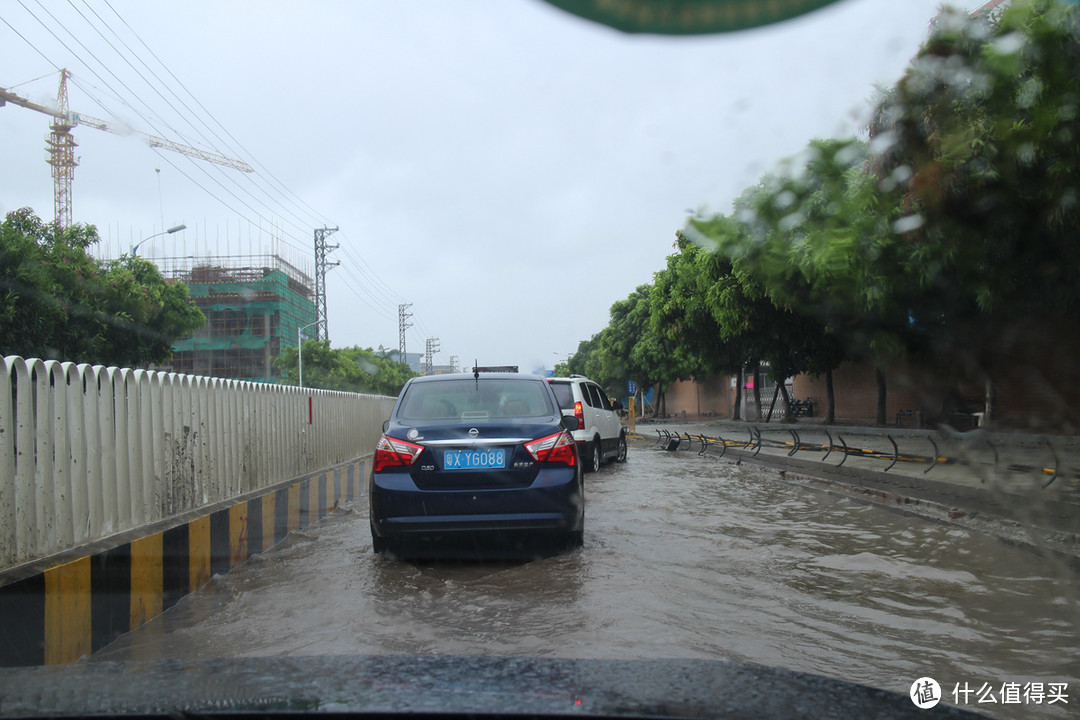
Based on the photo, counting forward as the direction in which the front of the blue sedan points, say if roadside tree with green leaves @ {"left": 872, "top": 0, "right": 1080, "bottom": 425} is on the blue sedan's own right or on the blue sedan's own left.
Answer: on the blue sedan's own right

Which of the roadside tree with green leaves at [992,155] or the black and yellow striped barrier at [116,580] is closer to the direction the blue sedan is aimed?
the roadside tree with green leaves

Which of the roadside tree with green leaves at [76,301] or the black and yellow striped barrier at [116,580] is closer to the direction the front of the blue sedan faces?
the roadside tree with green leaves

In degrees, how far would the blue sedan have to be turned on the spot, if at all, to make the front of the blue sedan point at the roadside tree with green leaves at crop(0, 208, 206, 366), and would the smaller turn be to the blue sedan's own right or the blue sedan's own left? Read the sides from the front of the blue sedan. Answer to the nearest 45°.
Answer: approximately 45° to the blue sedan's own left

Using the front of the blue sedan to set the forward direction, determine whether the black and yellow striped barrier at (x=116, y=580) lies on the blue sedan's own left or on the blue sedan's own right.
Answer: on the blue sedan's own left

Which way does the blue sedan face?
away from the camera

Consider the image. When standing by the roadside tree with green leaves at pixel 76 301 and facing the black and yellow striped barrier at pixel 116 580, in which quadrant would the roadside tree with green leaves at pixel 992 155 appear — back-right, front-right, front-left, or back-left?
front-left

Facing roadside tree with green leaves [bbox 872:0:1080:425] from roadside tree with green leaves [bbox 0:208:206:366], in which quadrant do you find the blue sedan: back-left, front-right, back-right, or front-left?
front-right

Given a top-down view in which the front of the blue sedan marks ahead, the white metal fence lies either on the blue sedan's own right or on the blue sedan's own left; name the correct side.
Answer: on the blue sedan's own left
